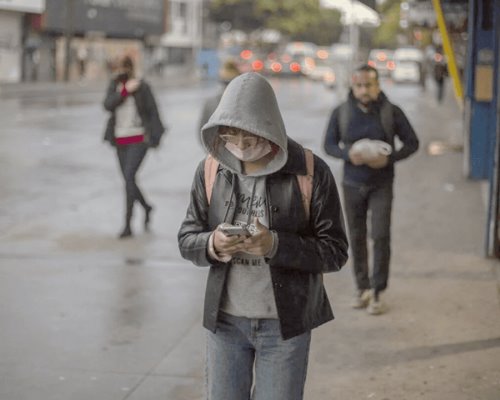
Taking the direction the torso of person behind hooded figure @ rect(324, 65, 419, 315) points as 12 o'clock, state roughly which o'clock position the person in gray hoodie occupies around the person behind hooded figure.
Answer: The person in gray hoodie is roughly at 12 o'clock from the person behind hooded figure.

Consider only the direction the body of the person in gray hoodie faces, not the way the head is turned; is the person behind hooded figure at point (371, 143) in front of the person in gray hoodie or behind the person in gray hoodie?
behind

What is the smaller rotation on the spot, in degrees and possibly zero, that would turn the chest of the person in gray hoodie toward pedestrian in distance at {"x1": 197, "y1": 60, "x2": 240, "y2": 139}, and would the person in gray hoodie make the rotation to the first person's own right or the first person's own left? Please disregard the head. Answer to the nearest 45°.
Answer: approximately 180°

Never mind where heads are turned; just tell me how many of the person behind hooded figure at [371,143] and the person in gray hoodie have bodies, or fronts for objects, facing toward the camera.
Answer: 2

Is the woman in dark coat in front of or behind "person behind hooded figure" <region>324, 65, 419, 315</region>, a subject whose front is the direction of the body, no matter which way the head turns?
behind

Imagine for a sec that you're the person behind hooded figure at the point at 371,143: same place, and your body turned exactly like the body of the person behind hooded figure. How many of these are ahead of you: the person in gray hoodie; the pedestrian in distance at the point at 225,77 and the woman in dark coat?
1

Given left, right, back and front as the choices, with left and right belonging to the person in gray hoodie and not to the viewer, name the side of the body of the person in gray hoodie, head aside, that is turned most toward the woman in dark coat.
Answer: back

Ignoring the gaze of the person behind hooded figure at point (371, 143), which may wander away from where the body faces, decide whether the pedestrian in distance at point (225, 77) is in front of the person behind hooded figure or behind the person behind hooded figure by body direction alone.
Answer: behind

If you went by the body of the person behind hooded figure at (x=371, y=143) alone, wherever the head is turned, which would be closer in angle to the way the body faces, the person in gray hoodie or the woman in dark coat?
the person in gray hoodie

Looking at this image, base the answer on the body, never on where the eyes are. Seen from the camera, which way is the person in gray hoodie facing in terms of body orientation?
toward the camera

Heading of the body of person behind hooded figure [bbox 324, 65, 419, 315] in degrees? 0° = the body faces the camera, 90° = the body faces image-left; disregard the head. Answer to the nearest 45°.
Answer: approximately 0°
